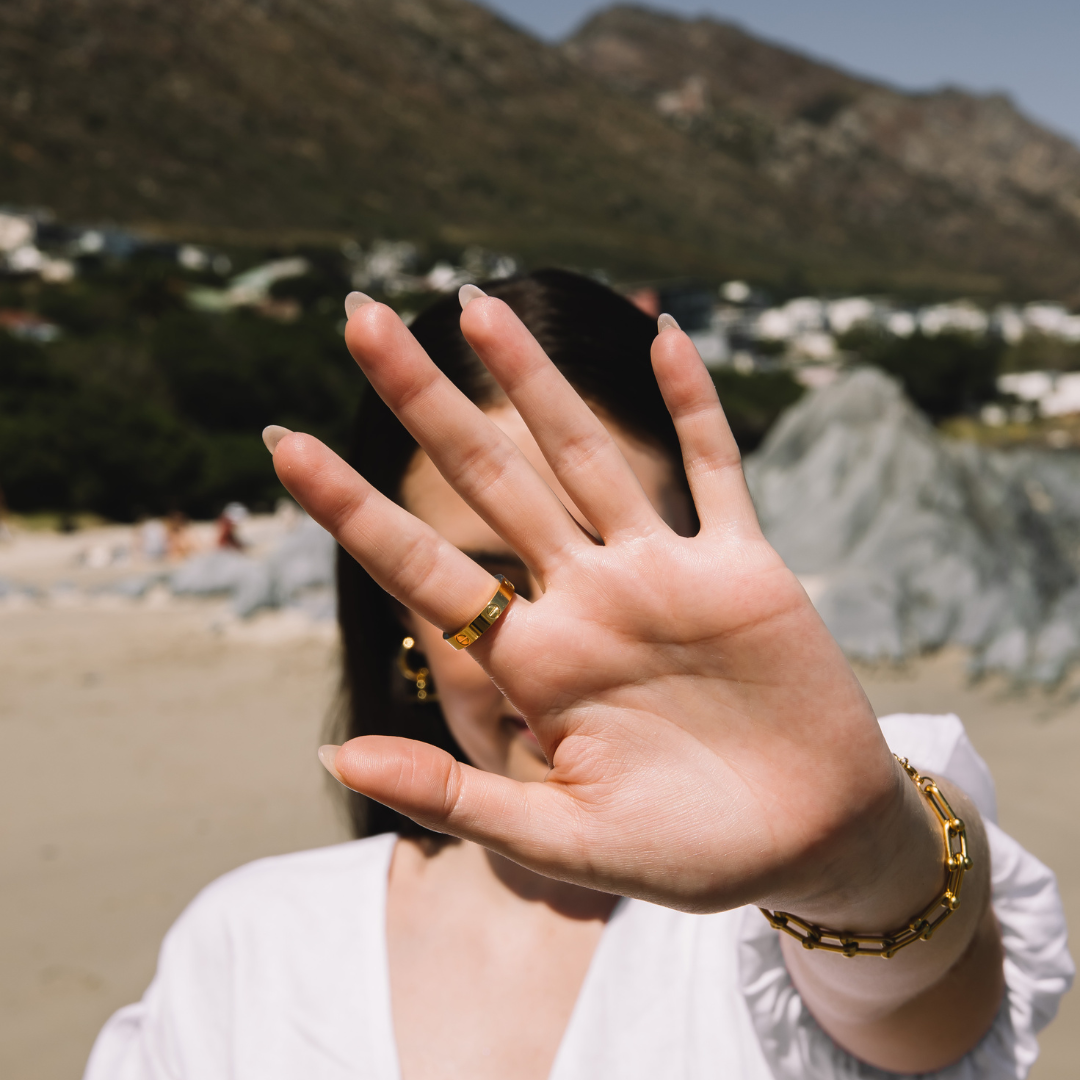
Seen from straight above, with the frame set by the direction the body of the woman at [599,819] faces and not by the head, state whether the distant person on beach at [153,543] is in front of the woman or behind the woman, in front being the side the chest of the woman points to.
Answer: behind

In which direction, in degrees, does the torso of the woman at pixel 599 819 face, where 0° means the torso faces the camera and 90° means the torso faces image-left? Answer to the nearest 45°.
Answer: approximately 0°

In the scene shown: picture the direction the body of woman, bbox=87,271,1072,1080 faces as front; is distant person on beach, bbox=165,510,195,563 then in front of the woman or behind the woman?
behind
